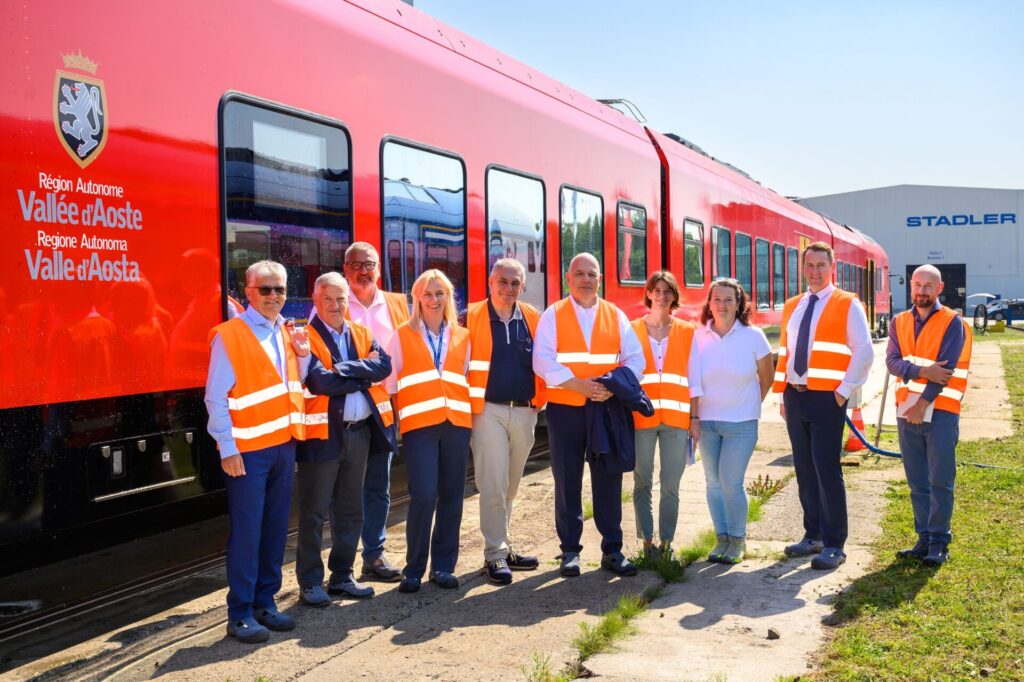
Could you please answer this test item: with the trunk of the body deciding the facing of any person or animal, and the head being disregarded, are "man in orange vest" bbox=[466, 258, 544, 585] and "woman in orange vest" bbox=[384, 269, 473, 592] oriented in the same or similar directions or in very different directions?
same or similar directions

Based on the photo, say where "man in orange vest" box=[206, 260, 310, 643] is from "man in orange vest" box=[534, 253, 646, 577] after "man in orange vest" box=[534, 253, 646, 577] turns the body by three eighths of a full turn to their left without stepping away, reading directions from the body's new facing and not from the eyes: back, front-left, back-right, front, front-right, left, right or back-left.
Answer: back

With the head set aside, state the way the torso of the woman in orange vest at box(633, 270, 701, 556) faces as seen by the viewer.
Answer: toward the camera

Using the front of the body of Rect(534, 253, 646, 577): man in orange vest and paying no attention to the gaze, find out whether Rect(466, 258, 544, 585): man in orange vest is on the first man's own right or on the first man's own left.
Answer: on the first man's own right

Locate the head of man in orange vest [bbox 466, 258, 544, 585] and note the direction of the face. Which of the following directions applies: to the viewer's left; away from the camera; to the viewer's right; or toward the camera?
toward the camera

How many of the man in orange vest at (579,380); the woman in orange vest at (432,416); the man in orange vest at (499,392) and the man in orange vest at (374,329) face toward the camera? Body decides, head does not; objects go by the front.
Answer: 4

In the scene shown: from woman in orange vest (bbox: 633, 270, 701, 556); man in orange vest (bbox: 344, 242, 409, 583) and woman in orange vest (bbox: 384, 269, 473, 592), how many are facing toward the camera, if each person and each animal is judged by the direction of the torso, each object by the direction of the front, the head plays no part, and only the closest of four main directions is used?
3

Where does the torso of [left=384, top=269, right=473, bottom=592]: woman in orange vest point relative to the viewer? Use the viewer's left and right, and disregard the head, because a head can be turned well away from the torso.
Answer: facing the viewer

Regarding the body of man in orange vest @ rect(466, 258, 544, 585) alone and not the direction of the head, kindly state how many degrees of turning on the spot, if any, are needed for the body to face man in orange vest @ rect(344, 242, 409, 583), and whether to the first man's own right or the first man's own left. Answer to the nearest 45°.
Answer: approximately 90° to the first man's own right
